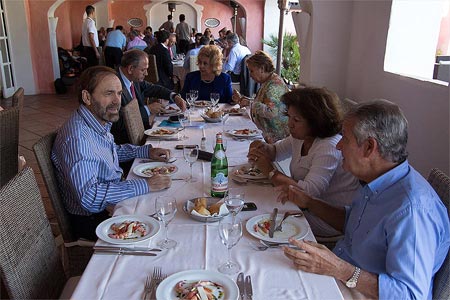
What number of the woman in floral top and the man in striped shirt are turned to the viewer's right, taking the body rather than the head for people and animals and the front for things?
1

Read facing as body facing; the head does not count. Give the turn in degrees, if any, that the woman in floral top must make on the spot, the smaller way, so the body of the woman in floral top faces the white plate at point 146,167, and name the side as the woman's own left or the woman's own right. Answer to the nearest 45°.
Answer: approximately 45° to the woman's own left

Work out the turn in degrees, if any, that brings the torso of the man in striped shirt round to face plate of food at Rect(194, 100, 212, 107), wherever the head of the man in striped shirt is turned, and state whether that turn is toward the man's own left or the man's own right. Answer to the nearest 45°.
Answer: approximately 45° to the man's own left

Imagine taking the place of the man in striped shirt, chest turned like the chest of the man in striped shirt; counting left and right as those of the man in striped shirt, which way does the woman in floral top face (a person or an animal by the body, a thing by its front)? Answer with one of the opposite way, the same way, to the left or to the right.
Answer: the opposite way

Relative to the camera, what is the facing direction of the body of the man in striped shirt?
to the viewer's right

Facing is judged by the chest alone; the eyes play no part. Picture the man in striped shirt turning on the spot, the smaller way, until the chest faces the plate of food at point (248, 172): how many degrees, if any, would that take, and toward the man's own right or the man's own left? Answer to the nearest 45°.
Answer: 0° — they already face it

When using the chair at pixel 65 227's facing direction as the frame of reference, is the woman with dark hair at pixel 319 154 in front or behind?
in front

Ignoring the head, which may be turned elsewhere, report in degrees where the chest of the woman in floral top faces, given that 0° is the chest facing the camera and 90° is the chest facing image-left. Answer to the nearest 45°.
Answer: approximately 90°

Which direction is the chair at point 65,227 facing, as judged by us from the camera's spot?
facing to the right of the viewer

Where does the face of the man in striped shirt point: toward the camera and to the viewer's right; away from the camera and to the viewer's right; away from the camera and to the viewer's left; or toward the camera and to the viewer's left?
toward the camera and to the viewer's right

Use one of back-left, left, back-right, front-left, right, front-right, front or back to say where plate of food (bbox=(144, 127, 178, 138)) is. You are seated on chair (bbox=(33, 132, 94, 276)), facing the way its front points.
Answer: front-left

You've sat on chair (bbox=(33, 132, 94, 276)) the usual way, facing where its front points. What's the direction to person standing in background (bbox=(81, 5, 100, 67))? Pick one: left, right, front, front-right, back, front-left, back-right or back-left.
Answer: left
